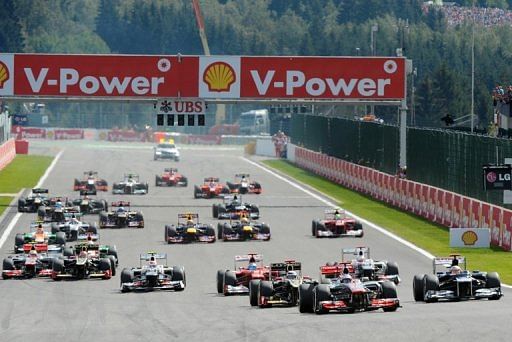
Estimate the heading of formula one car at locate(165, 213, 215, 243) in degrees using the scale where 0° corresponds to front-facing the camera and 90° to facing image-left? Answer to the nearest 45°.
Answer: approximately 0°

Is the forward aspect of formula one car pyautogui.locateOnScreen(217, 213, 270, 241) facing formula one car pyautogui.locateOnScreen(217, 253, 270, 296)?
yes

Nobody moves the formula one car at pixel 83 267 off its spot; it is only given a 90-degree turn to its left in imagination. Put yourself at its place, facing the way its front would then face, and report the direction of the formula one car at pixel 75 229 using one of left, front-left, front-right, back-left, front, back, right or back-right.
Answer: left

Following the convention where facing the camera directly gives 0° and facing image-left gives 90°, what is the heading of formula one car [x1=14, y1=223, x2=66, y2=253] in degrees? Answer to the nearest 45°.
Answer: approximately 0°

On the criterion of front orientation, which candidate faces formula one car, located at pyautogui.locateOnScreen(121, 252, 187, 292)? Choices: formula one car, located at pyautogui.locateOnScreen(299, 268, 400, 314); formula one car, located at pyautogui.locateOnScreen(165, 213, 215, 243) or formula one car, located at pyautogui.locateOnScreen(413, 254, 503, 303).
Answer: formula one car, located at pyautogui.locateOnScreen(165, 213, 215, 243)

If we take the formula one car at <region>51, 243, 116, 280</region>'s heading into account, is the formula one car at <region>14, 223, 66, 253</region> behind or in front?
behind
